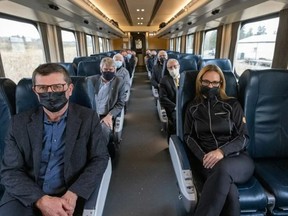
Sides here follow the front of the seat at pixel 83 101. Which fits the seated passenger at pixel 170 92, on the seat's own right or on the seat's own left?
on the seat's own left

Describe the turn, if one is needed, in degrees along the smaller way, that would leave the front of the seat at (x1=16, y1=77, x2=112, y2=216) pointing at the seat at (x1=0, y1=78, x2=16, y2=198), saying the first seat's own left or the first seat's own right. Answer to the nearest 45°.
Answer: approximately 90° to the first seat's own right

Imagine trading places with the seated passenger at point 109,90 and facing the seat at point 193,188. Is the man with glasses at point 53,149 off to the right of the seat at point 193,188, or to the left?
right

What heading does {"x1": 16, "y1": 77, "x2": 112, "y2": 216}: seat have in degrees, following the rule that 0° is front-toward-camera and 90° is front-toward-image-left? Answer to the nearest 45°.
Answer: approximately 0°
